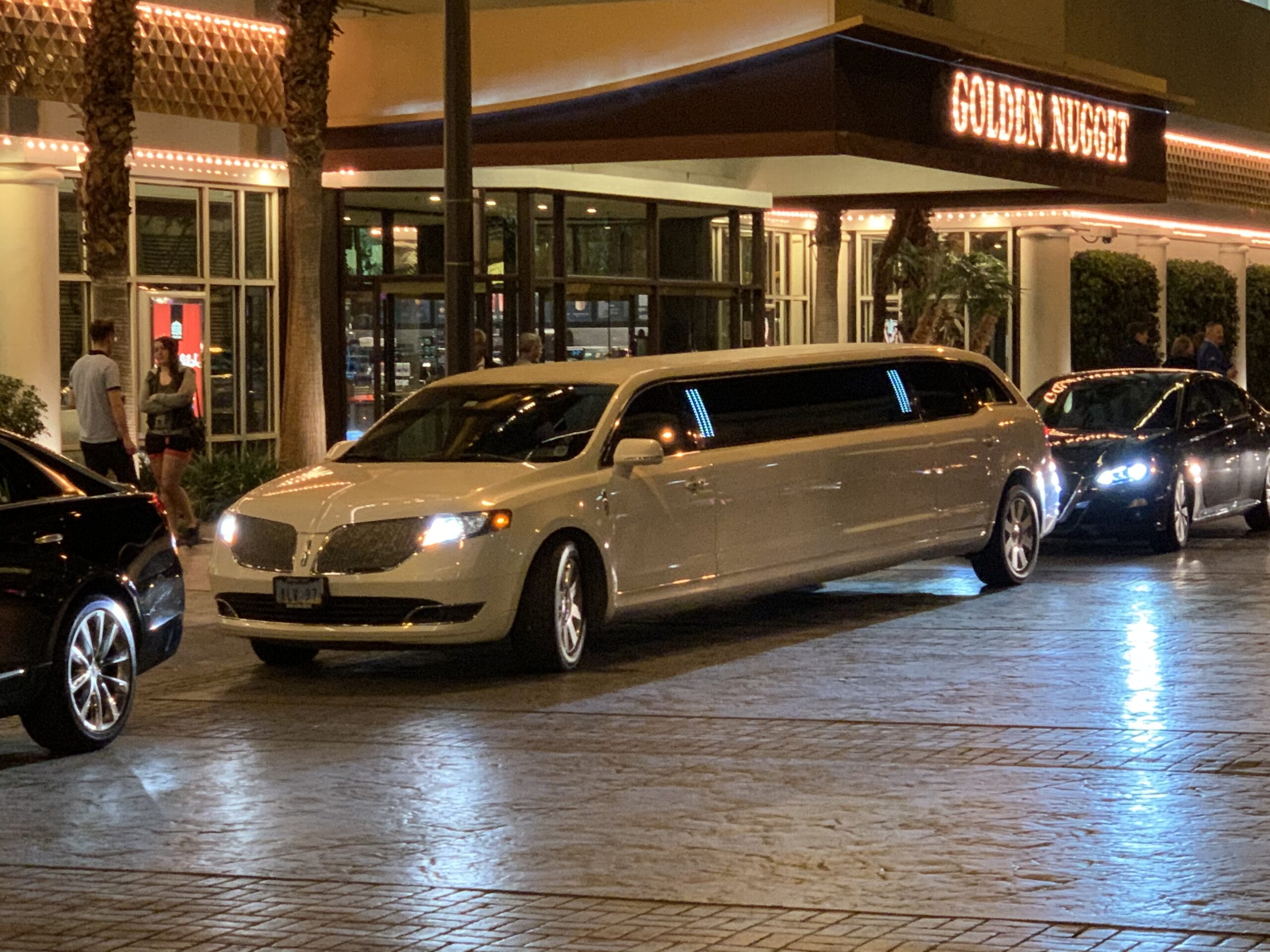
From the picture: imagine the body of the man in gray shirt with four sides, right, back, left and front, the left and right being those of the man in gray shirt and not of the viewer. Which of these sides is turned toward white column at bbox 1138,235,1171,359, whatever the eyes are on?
front

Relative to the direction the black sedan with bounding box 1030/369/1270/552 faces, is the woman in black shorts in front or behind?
in front

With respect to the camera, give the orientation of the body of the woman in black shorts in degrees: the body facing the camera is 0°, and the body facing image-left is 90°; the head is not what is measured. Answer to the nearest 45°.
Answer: approximately 45°

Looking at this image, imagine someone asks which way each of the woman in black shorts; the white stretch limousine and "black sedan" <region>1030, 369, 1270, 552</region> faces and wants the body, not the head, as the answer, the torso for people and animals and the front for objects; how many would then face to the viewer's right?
0

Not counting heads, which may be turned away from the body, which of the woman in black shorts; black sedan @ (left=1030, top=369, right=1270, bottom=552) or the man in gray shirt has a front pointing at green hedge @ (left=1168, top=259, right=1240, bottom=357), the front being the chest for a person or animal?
the man in gray shirt

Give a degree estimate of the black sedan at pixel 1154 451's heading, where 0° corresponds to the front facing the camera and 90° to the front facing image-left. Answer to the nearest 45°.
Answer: approximately 45°

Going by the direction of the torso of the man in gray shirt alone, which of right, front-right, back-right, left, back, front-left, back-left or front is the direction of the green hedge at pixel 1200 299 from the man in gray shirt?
front

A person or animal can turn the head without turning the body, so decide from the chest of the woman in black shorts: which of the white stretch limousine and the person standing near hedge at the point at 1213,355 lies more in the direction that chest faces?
the white stretch limousine

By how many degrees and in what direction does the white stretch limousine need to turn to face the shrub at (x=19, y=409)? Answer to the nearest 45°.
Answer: approximately 90° to its right

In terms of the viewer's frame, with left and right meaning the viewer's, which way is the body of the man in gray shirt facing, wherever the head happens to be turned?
facing away from the viewer and to the right of the viewer

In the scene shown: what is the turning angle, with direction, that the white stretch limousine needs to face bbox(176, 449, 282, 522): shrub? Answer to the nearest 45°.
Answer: approximately 90° to its right

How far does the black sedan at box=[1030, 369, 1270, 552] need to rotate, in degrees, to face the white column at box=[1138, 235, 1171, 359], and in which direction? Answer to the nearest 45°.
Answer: approximately 135° to its right

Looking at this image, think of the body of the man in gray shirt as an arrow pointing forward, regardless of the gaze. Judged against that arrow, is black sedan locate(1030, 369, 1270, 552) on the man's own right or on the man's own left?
on the man's own right

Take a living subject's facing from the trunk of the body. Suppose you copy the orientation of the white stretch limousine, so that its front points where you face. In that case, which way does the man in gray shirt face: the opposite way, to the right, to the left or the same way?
the opposite way

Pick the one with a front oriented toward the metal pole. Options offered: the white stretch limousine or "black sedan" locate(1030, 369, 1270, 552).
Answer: the black sedan

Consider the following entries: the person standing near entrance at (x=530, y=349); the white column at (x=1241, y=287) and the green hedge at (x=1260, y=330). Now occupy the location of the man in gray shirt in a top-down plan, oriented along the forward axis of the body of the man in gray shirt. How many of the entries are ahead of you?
3

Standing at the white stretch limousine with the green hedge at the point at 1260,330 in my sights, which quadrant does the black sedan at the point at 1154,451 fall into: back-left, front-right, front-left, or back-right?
front-right
